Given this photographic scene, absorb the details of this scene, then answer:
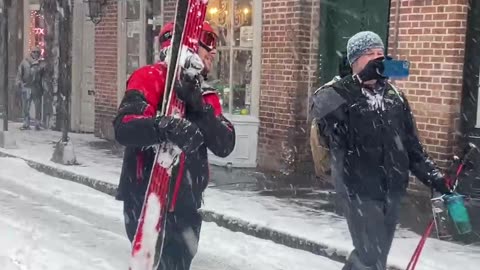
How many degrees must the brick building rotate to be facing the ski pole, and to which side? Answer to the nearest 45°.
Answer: approximately 45° to its left

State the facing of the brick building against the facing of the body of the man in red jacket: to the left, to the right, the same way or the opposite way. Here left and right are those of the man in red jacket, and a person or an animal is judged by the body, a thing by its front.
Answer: to the right

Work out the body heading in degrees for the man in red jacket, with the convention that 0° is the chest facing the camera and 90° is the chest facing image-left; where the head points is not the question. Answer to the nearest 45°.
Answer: approximately 315°

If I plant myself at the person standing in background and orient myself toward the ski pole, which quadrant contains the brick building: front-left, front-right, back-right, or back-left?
front-left

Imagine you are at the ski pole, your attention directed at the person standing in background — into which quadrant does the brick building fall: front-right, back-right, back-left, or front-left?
front-right

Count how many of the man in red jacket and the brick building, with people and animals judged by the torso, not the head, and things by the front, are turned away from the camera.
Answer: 0

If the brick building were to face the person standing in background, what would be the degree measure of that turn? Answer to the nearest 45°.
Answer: approximately 90° to its right
